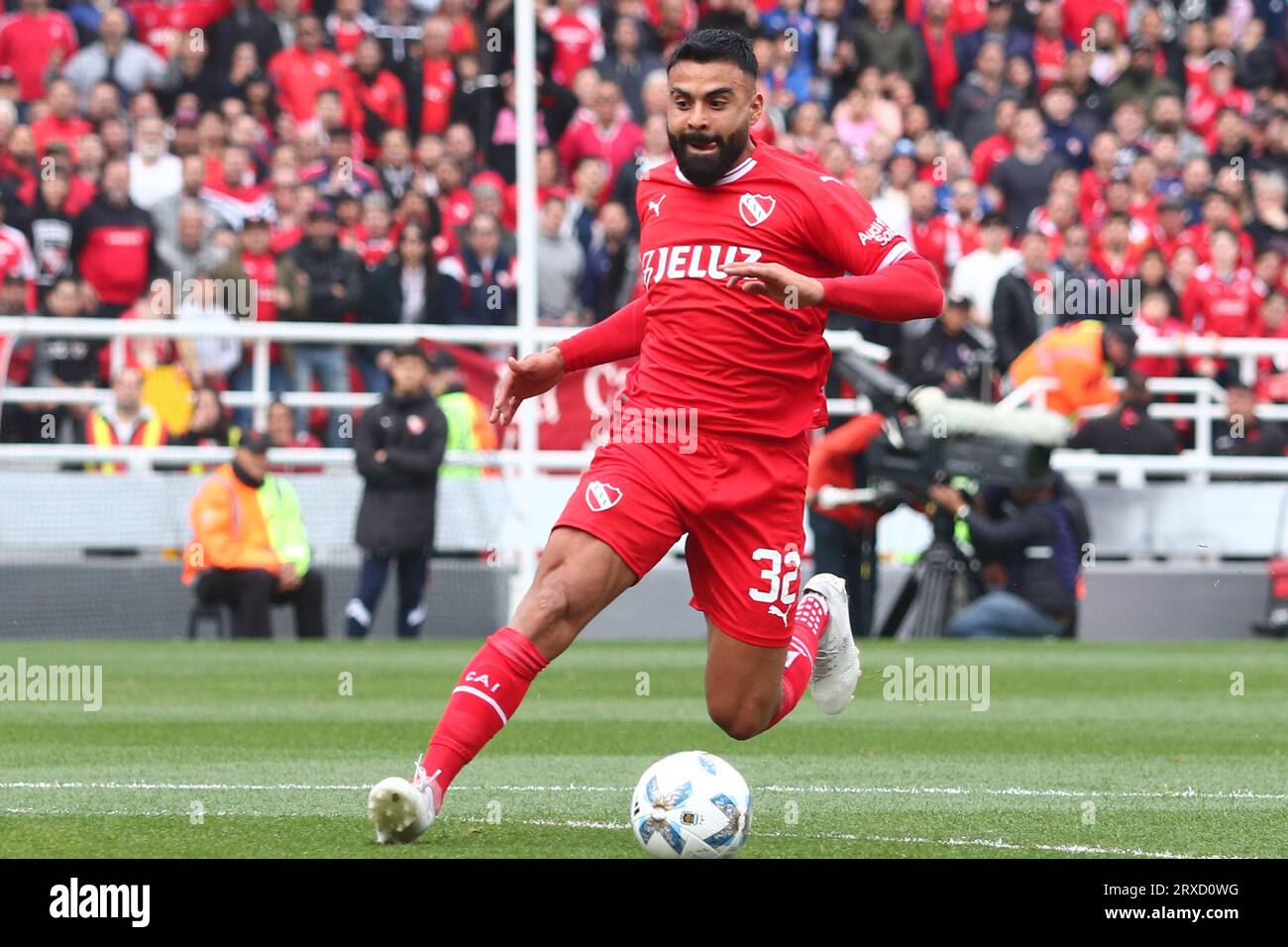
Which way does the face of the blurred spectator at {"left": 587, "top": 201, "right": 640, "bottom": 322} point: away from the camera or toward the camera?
toward the camera

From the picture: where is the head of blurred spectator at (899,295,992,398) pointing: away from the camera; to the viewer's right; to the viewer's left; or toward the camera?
toward the camera

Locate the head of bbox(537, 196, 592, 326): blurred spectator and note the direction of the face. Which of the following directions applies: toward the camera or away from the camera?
toward the camera

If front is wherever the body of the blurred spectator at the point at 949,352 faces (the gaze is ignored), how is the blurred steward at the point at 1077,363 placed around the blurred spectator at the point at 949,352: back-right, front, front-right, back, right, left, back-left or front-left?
left

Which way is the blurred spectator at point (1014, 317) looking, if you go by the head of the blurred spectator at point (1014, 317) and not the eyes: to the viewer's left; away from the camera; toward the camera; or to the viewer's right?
toward the camera

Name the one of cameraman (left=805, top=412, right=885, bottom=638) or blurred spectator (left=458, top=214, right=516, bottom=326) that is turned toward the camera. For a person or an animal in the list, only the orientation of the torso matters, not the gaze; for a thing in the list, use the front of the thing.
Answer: the blurred spectator

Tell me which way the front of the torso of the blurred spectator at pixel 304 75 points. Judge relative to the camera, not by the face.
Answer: toward the camera

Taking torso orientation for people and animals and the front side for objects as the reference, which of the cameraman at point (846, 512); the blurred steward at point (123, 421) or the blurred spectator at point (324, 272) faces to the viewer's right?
the cameraman

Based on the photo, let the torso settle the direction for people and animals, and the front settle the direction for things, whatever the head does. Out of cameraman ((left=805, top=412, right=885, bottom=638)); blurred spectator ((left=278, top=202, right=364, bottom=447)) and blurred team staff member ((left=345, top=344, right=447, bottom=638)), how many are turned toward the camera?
2

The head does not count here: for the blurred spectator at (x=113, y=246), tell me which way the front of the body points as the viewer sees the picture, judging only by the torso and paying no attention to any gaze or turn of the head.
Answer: toward the camera

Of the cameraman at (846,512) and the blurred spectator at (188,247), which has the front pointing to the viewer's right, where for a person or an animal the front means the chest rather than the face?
the cameraman

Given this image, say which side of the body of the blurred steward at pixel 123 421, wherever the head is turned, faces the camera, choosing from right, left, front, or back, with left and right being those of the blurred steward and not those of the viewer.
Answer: front

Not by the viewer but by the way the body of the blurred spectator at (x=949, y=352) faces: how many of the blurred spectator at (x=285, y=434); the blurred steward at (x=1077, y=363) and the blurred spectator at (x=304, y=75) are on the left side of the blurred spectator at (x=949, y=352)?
1

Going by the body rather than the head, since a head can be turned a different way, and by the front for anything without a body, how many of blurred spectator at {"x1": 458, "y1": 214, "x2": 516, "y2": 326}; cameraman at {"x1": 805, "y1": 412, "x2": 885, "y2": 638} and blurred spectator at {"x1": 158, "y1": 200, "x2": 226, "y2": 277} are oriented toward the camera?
2

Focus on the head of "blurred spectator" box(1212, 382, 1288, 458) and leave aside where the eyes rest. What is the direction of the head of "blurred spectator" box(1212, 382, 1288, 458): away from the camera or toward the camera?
toward the camera

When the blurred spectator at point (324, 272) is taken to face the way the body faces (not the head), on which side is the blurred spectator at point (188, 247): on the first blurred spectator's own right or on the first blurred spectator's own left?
on the first blurred spectator's own right

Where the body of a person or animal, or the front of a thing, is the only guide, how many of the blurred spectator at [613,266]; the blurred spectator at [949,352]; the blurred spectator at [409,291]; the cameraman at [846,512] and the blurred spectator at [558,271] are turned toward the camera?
4

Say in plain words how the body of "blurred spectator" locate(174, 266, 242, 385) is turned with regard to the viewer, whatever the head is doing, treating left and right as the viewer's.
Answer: facing the viewer
